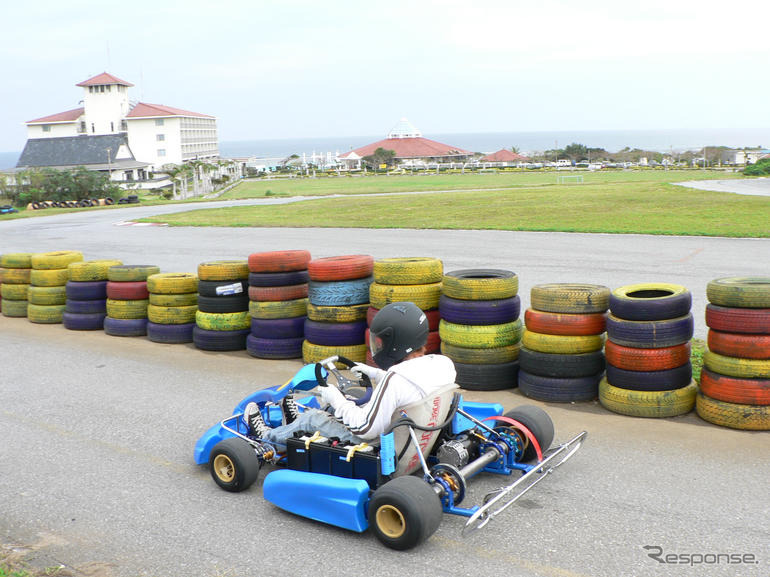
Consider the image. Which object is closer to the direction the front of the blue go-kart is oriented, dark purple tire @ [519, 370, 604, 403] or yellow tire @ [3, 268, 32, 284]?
the yellow tire

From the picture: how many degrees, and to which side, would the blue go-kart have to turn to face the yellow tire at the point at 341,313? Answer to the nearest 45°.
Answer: approximately 45° to its right

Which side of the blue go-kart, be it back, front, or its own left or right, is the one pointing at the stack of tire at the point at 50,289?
front

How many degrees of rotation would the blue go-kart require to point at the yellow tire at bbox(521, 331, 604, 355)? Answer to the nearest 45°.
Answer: approximately 90° to its right

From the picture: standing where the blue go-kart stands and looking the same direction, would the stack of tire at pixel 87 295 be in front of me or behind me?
in front

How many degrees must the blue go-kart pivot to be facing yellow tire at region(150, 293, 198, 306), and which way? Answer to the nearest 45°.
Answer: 0° — it already faces it

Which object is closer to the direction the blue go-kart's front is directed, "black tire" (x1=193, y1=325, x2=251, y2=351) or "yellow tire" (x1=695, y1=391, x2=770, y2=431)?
the black tire

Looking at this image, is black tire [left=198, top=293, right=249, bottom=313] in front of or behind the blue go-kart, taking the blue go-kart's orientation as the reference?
in front

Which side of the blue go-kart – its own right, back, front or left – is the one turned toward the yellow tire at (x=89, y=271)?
front

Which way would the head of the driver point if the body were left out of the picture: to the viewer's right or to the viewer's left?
to the viewer's left

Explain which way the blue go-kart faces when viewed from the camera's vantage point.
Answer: facing away from the viewer and to the left of the viewer

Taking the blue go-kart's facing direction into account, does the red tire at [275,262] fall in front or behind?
in front
